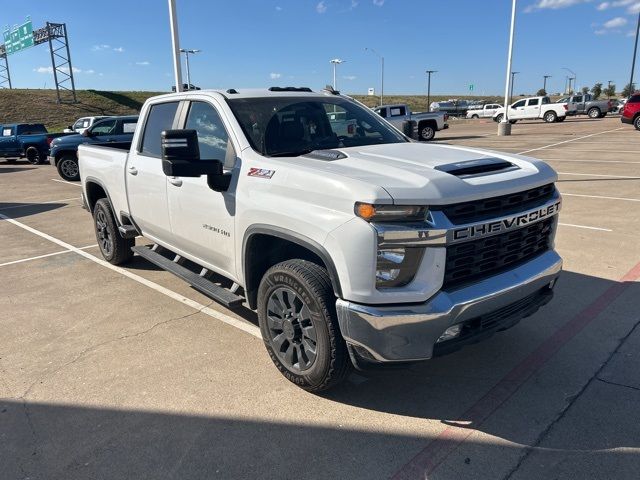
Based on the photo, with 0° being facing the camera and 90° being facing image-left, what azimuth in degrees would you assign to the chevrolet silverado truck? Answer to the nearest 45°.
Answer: approximately 315°

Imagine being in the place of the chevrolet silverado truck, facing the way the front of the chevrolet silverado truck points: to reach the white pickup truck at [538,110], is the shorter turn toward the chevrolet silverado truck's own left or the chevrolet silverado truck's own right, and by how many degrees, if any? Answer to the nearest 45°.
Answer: approximately 90° to the chevrolet silverado truck's own left

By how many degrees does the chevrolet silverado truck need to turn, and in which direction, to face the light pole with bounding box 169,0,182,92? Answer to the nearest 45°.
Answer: approximately 135° to its left

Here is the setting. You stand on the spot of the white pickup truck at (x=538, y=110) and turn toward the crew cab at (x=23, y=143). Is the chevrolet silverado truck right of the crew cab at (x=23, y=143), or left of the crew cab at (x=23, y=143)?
left

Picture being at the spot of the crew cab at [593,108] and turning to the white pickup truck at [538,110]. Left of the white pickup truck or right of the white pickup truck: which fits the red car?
left

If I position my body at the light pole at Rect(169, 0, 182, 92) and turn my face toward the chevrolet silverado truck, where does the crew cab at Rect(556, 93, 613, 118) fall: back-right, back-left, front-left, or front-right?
back-left

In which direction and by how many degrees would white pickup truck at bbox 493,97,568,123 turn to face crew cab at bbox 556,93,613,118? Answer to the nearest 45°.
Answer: approximately 135° to its right

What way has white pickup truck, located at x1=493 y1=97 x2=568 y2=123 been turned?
to the viewer's left

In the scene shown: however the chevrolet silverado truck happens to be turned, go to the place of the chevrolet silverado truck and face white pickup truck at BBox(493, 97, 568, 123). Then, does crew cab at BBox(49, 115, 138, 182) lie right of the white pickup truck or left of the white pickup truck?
left

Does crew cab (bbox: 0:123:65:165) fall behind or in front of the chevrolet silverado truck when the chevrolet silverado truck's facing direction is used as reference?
behind
